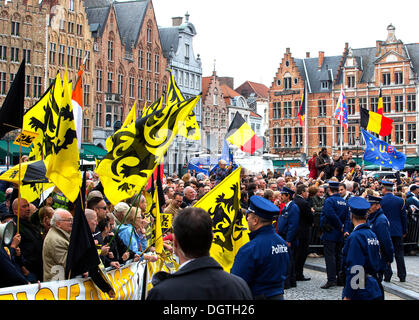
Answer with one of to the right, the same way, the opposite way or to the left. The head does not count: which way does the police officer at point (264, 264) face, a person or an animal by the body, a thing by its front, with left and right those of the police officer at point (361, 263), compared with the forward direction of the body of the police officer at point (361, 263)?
the same way

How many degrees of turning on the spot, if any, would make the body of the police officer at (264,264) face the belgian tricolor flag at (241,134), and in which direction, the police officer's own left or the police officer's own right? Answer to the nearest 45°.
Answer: approximately 45° to the police officer's own right

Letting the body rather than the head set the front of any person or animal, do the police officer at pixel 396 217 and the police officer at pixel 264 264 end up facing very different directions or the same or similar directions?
same or similar directions

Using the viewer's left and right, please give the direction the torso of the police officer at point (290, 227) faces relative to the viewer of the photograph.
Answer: facing to the left of the viewer

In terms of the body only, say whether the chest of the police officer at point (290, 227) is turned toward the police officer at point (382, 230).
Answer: no

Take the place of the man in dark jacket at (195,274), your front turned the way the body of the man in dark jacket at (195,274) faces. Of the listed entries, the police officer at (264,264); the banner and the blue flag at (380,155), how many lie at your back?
0

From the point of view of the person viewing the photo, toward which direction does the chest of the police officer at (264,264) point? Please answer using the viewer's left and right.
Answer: facing away from the viewer and to the left of the viewer

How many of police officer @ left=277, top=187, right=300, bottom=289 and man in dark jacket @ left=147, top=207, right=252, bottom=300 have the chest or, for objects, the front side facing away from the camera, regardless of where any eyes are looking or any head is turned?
1

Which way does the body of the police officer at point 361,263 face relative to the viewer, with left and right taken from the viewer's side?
facing away from the viewer and to the left of the viewer

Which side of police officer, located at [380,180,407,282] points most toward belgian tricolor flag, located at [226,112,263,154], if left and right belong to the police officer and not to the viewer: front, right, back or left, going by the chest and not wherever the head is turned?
front

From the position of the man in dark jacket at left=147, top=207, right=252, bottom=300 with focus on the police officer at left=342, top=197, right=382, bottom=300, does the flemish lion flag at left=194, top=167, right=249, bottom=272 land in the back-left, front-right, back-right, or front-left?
front-left

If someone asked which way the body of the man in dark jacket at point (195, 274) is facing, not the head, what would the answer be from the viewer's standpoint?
away from the camera

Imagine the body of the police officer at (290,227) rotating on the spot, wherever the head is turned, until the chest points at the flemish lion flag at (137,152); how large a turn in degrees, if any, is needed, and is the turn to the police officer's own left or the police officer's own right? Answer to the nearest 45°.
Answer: approximately 45° to the police officer's own left

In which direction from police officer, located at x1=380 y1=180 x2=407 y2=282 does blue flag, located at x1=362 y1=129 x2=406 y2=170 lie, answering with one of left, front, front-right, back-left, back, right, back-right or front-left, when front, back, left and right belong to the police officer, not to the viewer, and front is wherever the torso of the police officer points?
front-right

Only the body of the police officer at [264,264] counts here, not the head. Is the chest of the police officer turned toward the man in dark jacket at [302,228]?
no
